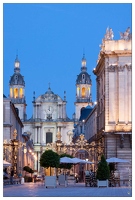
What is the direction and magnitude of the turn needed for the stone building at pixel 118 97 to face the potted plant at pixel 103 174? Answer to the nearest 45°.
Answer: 0° — it already faces it
